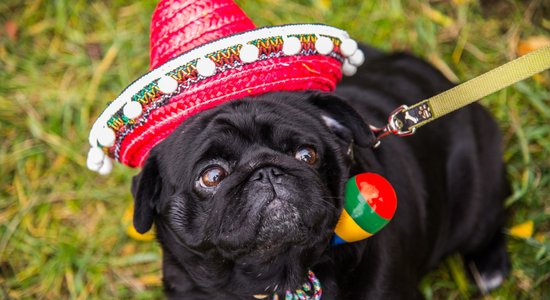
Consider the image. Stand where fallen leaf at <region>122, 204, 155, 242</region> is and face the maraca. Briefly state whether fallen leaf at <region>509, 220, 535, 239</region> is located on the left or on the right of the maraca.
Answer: left

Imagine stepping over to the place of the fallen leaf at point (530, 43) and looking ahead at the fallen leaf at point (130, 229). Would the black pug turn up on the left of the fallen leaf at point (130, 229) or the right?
left

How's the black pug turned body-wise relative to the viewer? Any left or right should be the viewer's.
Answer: facing the viewer and to the left of the viewer

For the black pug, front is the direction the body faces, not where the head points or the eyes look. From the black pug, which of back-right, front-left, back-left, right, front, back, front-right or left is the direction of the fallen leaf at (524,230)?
back

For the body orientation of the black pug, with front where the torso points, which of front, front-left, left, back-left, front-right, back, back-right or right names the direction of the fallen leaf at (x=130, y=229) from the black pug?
right

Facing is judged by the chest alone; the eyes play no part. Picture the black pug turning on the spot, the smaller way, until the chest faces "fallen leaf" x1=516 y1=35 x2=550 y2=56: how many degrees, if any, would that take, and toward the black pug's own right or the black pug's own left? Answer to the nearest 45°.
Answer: approximately 180°
